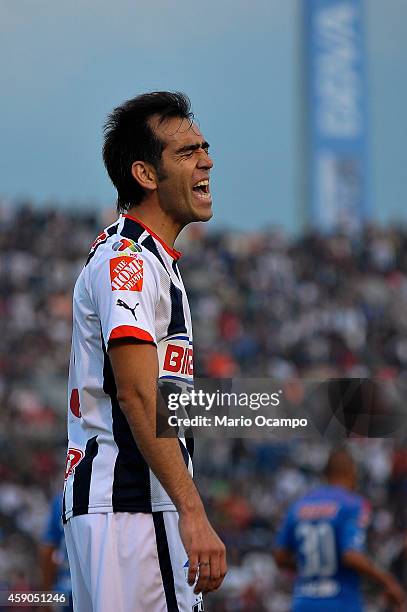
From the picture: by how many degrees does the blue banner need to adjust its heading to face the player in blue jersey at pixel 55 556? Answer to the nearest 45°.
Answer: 0° — it already faces them

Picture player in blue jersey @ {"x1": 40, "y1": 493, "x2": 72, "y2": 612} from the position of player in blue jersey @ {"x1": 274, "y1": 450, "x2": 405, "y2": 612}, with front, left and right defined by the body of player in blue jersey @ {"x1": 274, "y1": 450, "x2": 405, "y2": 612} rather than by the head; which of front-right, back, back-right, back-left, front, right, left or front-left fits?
back-left

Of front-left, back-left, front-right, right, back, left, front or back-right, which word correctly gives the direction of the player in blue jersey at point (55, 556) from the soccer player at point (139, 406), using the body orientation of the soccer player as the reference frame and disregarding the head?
left

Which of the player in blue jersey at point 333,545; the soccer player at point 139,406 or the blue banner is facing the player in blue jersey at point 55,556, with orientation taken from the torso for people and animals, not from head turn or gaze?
the blue banner

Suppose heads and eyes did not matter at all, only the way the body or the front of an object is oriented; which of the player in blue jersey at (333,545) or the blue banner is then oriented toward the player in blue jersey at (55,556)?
the blue banner

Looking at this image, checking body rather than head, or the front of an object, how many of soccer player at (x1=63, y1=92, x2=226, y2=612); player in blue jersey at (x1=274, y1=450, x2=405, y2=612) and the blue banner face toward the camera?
1

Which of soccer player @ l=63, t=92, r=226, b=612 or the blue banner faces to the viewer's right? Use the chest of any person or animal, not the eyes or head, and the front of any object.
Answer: the soccer player

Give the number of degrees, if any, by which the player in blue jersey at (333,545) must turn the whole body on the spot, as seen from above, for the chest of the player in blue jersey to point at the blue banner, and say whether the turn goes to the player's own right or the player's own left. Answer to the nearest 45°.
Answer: approximately 45° to the player's own left

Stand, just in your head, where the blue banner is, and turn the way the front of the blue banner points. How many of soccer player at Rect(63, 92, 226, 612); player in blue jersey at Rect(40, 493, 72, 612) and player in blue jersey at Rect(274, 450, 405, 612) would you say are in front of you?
3

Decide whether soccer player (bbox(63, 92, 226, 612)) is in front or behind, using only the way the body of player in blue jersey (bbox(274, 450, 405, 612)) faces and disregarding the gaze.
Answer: behind

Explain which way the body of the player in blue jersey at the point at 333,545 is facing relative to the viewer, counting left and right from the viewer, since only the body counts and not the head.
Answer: facing away from the viewer and to the right of the viewer

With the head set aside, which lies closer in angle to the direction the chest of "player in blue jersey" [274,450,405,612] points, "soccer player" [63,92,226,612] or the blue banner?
the blue banner

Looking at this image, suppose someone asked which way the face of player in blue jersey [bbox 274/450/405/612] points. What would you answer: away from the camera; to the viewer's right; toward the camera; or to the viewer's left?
away from the camera

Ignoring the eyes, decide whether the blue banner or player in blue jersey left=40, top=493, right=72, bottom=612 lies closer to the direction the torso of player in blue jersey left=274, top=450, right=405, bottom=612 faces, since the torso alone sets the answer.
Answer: the blue banner

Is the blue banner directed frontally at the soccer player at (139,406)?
yes

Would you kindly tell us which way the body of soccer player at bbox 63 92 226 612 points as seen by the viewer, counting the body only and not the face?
to the viewer's right

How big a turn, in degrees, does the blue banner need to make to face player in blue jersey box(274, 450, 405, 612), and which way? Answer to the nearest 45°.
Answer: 0° — it already faces them

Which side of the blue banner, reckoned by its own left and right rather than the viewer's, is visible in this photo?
front

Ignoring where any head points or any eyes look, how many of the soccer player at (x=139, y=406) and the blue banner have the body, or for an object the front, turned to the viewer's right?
1
